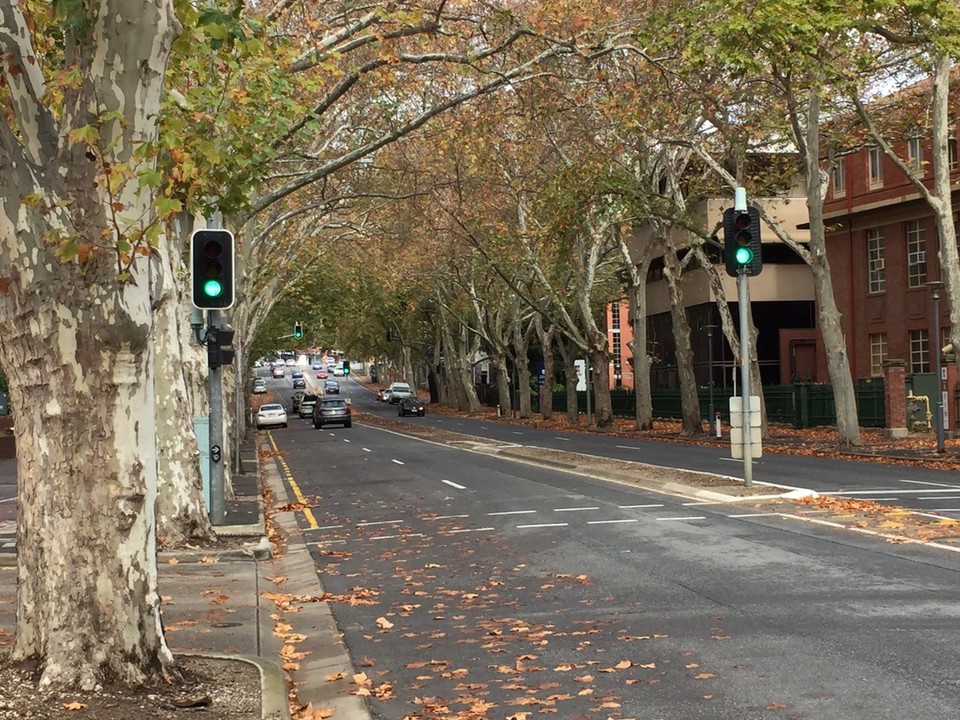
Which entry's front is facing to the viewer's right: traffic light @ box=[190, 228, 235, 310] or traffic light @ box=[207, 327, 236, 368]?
traffic light @ box=[207, 327, 236, 368]

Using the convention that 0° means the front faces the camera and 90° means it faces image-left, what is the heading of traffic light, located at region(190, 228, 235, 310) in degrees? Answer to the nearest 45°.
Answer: approximately 0°

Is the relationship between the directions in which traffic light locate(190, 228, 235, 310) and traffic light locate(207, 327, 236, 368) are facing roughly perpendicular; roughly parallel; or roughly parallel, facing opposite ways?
roughly perpendicular

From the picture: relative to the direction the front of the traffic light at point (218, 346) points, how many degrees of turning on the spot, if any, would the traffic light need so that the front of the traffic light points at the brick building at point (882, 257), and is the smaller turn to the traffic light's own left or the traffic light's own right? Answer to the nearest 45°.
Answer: approximately 45° to the traffic light's own left

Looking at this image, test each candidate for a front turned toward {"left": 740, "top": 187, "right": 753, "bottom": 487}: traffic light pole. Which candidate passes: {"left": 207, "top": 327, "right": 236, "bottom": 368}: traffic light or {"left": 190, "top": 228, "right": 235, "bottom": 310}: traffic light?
{"left": 207, "top": 327, "right": 236, "bottom": 368}: traffic light

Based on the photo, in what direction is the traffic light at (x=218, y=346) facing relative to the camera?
to the viewer's right

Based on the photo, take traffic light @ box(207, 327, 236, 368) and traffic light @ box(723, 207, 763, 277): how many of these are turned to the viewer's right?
1

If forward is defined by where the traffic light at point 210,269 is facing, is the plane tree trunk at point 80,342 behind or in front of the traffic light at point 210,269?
in front

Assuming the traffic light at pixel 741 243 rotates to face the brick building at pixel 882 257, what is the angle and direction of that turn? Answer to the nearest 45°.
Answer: approximately 180°

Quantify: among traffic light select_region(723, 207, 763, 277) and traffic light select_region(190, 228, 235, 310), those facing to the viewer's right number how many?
0

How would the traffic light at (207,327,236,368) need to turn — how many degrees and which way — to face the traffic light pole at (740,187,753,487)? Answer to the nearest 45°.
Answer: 0° — it already faces it

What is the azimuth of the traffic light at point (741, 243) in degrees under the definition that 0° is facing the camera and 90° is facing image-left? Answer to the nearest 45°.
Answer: approximately 0°

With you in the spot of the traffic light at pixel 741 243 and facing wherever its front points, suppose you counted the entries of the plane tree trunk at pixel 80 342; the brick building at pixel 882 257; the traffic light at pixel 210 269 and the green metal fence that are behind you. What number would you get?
2

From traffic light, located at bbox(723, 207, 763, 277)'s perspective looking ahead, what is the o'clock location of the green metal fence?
The green metal fence is roughly at 6 o'clock from the traffic light.

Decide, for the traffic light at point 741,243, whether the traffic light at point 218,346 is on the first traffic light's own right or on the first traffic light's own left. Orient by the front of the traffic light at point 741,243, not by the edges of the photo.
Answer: on the first traffic light's own right
